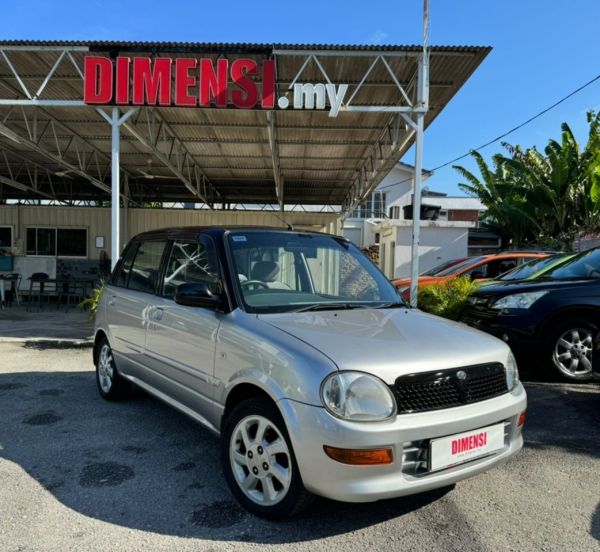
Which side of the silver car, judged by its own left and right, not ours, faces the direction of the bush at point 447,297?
left

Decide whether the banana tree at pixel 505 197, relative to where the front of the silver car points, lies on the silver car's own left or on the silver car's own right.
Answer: on the silver car's own left

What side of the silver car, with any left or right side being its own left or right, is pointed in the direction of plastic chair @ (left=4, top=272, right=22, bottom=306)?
back

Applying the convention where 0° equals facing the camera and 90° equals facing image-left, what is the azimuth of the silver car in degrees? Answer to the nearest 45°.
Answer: approximately 315°

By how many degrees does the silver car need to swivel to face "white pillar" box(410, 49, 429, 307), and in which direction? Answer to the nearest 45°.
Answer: approximately 135° to its left

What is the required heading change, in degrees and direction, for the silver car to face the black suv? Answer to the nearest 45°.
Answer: approximately 90° to its left

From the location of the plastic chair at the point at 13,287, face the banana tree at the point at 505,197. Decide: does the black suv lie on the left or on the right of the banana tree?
right
